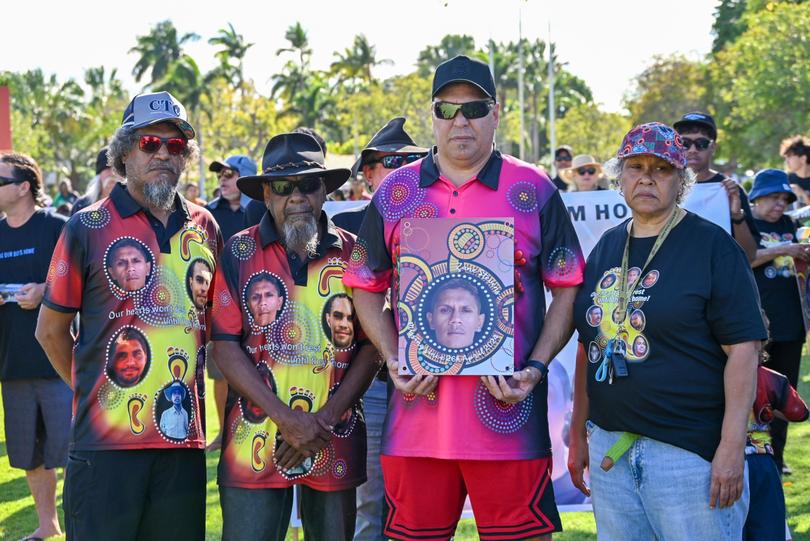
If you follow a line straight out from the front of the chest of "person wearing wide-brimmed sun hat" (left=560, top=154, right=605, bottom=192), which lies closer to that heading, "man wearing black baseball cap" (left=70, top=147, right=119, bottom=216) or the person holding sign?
the person holding sign

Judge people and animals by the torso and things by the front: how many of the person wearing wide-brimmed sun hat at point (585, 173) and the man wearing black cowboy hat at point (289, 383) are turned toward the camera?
2

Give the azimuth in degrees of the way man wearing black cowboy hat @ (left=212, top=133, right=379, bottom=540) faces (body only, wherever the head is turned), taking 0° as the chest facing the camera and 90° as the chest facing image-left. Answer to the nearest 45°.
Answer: approximately 0°

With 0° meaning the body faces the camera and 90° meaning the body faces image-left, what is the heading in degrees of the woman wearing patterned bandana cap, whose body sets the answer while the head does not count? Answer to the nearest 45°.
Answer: approximately 45°

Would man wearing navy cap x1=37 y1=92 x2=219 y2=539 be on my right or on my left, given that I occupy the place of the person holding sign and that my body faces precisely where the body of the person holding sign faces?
on my right
